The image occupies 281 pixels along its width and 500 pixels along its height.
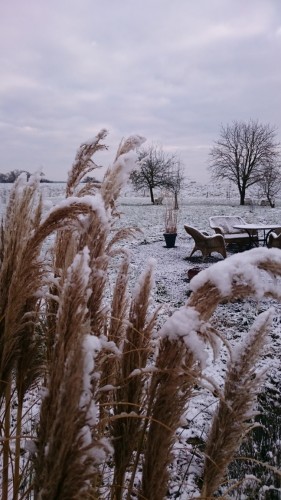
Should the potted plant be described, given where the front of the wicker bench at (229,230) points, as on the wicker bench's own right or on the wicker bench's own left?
on the wicker bench's own right

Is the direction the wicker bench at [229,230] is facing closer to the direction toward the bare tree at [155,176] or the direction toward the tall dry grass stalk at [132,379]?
the tall dry grass stalk

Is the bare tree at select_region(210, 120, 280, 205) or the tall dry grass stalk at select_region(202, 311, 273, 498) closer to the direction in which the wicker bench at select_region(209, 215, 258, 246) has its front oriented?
the tall dry grass stalk

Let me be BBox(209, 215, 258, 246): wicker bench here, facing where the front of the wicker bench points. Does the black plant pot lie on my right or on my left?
on my right

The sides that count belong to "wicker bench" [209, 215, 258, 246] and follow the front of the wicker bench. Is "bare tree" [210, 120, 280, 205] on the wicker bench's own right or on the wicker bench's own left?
on the wicker bench's own left

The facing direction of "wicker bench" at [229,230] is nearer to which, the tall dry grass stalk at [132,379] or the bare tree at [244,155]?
the tall dry grass stalk

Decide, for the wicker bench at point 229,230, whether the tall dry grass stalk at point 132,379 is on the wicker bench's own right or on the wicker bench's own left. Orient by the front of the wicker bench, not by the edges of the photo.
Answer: on the wicker bench's own right

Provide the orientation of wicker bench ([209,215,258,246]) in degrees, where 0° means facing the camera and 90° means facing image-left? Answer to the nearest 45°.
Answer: approximately 315°

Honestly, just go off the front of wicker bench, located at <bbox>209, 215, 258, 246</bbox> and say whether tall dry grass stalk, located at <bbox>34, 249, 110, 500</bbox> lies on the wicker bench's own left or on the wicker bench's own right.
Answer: on the wicker bench's own right

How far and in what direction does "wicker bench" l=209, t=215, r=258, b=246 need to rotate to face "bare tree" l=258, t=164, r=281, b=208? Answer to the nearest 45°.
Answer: approximately 135° to its left
